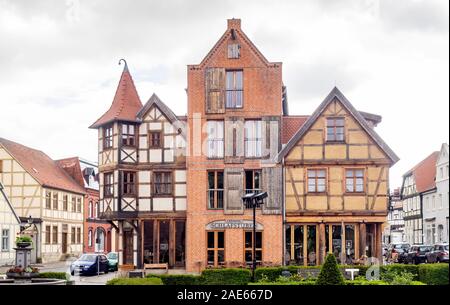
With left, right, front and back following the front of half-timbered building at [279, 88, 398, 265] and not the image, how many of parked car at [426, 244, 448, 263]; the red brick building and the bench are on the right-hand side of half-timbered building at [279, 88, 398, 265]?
2

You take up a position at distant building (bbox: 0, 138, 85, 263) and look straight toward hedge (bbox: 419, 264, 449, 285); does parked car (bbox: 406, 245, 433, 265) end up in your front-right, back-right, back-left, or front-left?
front-left

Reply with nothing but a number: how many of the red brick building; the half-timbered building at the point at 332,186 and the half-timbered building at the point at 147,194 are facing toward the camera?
3

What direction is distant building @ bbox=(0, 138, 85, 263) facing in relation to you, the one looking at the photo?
facing the viewer and to the right of the viewer

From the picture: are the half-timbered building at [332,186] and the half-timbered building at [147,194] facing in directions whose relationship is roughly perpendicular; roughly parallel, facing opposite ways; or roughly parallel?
roughly parallel

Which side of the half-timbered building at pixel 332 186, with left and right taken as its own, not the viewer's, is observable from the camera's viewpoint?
front

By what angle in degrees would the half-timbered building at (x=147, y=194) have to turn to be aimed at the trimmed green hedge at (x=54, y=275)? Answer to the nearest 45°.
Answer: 0° — it already faces it
